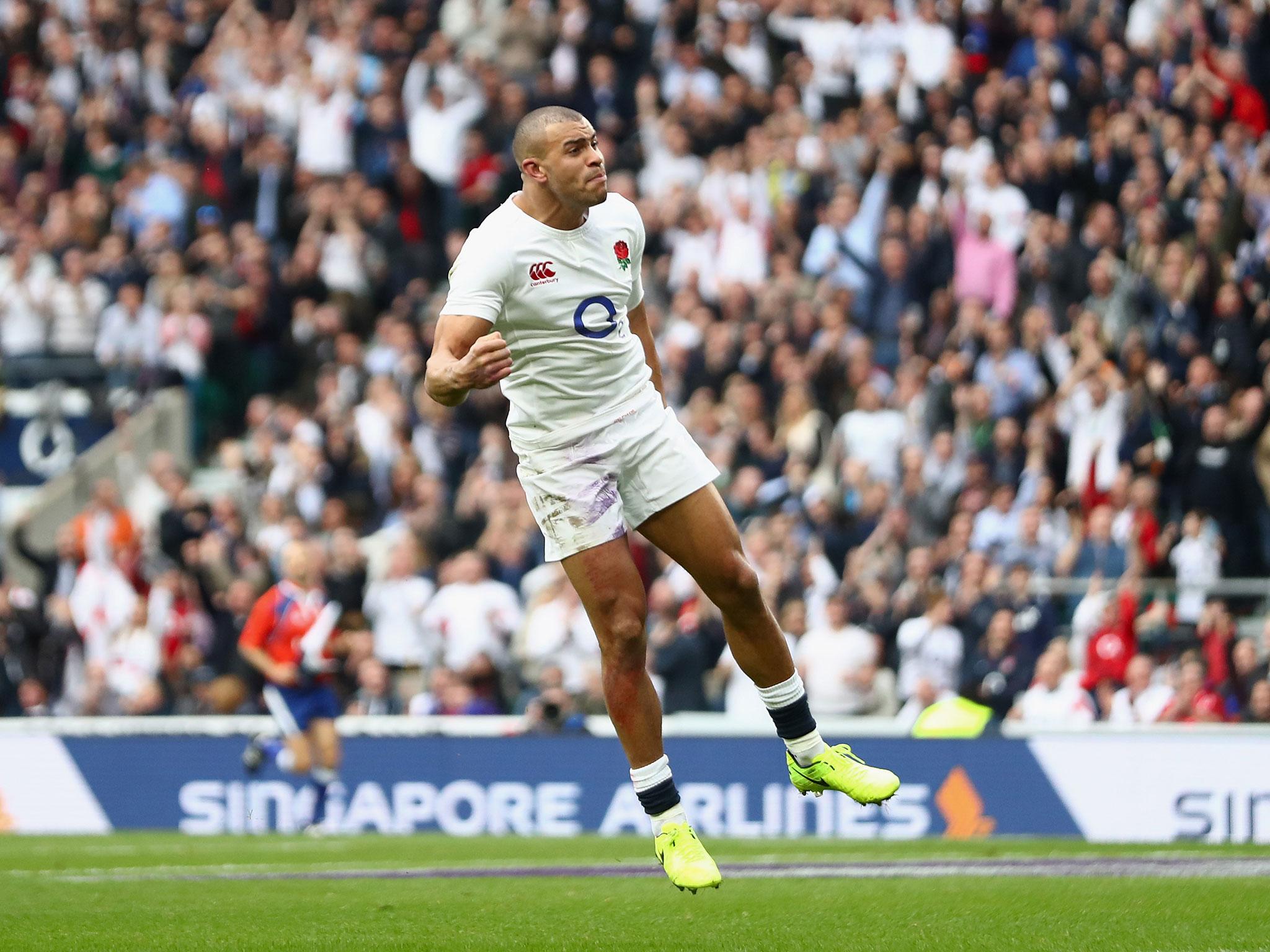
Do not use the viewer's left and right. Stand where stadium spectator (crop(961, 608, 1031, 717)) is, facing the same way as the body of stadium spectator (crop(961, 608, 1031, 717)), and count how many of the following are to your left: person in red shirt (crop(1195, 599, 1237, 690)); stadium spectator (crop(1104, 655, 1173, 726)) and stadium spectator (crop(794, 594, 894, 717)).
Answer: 2

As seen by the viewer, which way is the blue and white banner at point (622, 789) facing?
toward the camera

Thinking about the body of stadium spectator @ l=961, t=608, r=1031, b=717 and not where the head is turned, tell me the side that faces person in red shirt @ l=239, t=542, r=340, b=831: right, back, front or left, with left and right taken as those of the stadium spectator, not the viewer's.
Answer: right

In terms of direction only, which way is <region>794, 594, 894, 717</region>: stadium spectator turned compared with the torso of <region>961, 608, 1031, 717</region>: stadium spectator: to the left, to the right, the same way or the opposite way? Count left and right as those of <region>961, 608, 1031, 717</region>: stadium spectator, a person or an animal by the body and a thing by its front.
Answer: the same way

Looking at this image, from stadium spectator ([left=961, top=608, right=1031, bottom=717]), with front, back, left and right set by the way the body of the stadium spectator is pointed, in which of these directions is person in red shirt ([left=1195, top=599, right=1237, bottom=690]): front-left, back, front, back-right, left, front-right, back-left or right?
left

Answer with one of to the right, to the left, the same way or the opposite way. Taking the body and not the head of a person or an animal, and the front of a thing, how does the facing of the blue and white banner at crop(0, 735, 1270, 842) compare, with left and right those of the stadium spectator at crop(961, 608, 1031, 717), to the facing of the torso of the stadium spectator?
the same way

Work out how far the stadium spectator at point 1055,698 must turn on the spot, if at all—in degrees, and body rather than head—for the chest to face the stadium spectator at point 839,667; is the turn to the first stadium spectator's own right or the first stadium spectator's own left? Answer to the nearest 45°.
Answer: approximately 90° to the first stadium spectator's own right

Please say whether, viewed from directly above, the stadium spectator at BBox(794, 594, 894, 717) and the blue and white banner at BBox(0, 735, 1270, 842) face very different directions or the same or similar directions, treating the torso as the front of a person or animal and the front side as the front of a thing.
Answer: same or similar directions

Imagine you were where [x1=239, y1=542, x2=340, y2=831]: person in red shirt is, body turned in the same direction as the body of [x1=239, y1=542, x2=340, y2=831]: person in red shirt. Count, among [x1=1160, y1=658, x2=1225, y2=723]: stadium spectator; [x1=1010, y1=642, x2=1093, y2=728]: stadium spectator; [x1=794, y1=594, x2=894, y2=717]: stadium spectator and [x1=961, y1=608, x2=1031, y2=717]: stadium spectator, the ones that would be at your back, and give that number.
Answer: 0

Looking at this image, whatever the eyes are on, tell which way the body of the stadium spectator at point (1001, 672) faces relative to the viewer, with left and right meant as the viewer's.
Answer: facing the viewer

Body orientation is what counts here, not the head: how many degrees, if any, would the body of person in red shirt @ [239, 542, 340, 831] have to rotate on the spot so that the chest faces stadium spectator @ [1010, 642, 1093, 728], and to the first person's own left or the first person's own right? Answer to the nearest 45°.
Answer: approximately 45° to the first person's own left

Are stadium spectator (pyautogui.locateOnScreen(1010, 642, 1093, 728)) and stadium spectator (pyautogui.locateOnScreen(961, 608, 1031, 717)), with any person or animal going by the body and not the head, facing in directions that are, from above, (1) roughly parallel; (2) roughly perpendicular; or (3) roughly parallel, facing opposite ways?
roughly parallel

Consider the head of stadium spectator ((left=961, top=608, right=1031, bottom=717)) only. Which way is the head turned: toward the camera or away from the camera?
toward the camera

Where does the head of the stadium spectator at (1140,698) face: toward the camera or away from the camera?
toward the camera

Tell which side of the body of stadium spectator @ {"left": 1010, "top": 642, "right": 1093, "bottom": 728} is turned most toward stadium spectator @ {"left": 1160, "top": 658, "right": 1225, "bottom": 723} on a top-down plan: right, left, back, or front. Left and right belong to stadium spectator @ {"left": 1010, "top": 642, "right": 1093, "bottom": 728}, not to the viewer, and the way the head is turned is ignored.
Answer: left

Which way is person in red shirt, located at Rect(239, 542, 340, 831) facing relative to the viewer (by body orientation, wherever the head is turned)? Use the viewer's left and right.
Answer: facing the viewer and to the right of the viewer

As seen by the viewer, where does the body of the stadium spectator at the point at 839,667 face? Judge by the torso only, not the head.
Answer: toward the camera

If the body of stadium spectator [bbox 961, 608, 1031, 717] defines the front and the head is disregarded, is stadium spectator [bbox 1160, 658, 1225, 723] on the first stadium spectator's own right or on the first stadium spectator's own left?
on the first stadium spectator's own left
